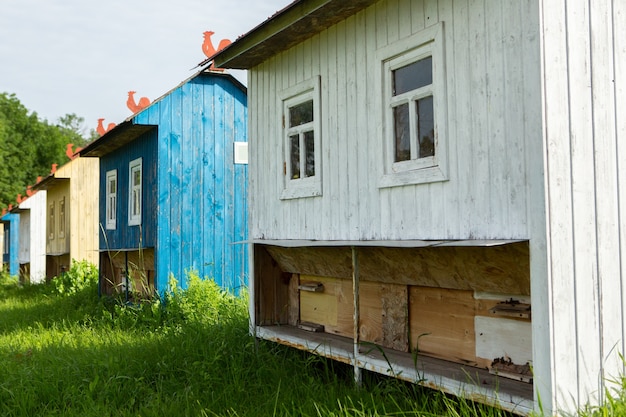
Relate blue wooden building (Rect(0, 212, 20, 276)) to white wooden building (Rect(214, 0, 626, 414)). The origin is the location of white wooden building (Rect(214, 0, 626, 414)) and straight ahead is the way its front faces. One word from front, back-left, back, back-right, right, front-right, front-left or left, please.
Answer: right

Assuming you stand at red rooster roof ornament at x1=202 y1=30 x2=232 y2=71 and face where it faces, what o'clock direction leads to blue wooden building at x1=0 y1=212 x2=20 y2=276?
The blue wooden building is roughly at 2 o'clock from the red rooster roof ornament.

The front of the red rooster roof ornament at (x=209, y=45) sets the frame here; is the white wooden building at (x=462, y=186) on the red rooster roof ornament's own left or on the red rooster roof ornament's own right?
on the red rooster roof ornament's own left

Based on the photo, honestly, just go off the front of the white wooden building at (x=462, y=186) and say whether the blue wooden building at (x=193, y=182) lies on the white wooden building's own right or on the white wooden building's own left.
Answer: on the white wooden building's own right

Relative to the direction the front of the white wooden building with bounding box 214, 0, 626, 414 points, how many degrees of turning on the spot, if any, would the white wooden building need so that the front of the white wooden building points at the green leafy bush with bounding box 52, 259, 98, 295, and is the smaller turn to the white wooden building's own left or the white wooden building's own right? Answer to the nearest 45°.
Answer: approximately 90° to the white wooden building's own right

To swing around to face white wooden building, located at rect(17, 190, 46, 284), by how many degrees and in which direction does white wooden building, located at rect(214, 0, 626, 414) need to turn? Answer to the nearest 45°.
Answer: approximately 90° to its right

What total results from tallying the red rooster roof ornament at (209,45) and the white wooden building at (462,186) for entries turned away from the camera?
0

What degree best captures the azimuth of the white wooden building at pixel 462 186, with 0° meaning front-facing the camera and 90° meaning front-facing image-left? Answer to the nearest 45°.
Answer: approximately 45°

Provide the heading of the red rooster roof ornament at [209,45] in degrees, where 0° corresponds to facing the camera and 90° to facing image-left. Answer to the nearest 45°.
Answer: approximately 90°

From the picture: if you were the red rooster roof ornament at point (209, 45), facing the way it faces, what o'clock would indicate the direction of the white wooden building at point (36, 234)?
The white wooden building is roughly at 2 o'clock from the red rooster roof ornament.

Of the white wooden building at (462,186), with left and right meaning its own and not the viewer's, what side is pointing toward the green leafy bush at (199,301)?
right
